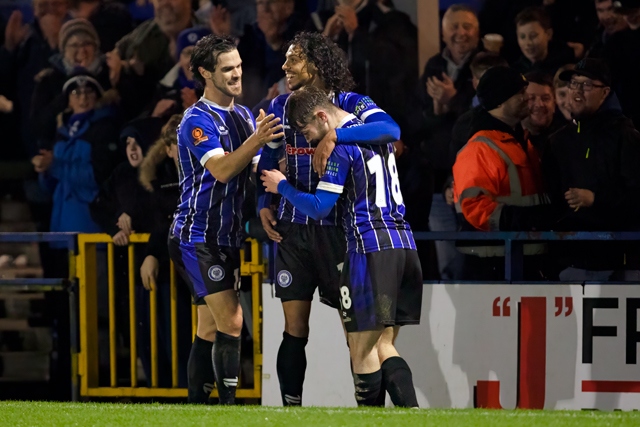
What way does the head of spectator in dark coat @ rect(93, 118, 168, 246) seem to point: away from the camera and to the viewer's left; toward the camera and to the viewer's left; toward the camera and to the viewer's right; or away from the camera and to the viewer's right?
toward the camera and to the viewer's right

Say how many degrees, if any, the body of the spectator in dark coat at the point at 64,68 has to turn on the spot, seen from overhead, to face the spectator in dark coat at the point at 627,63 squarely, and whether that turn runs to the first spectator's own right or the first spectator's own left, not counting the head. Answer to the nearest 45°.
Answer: approximately 45° to the first spectator's own left

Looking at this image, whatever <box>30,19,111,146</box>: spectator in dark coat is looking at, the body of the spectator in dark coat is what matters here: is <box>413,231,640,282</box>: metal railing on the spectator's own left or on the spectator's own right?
on the spectator's own left

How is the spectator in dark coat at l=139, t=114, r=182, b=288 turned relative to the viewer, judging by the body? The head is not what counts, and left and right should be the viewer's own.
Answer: facing the viewer

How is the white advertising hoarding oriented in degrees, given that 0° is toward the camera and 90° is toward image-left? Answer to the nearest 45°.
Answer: approximately 0°

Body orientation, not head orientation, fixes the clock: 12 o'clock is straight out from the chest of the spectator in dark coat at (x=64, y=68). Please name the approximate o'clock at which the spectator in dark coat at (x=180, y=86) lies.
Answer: the spectator in dark coat at (x=180, y=86) is roughly at 10 o'clock from the spectator in dark coat at (x=64, y=68).

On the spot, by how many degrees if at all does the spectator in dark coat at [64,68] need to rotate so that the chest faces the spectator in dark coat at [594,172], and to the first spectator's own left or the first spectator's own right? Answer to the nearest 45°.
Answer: approximately 45° to the first spectator's own left

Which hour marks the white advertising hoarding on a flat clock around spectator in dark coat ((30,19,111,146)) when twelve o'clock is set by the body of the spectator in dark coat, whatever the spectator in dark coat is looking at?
The white advertising hoarding is roughly at 10 o'clock from the spectator in dark coat.

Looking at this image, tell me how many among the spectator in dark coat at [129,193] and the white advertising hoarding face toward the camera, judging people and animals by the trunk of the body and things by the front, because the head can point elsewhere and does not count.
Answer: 2

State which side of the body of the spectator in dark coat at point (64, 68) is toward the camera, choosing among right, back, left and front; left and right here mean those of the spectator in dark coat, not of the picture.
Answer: front
